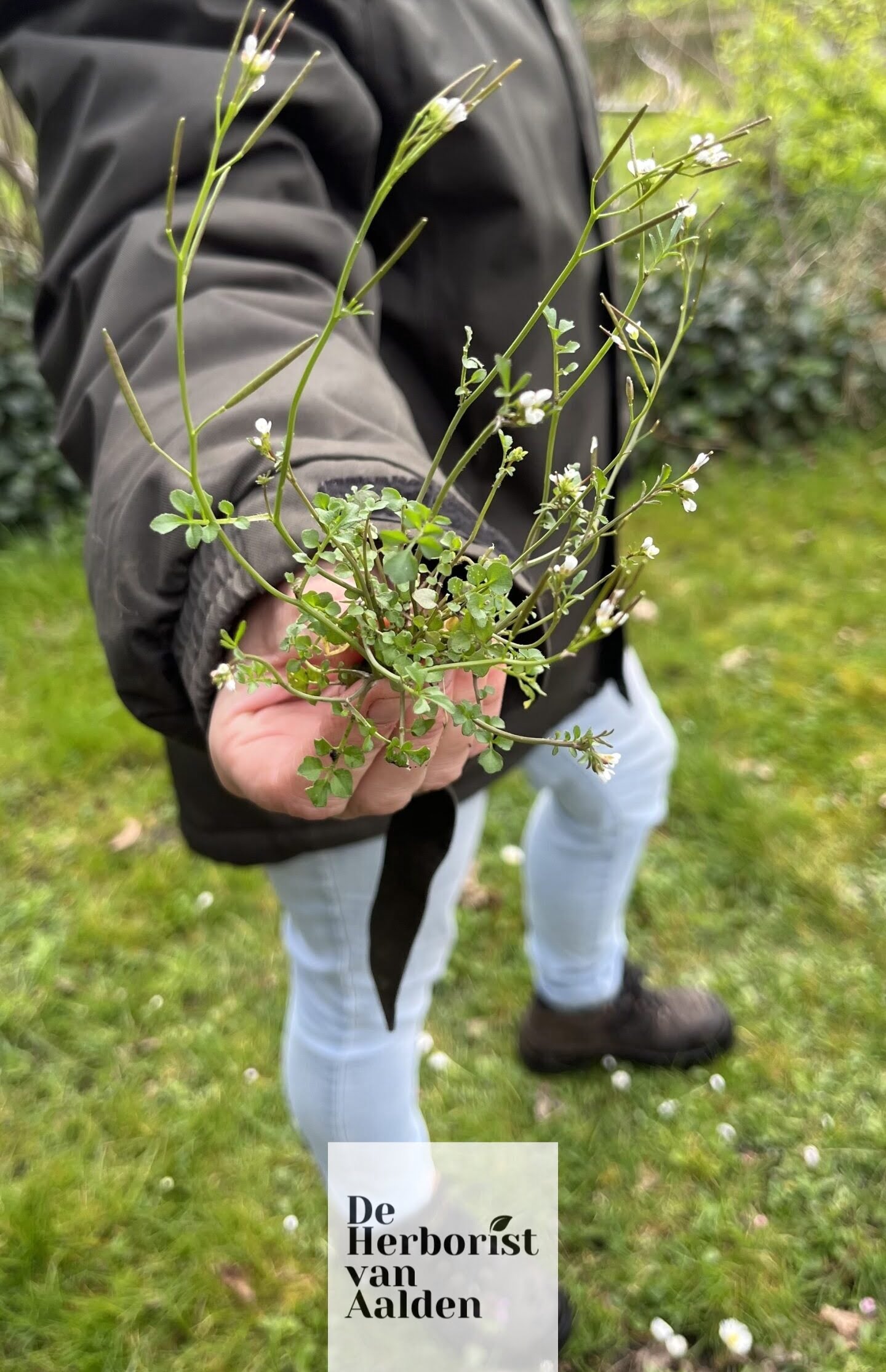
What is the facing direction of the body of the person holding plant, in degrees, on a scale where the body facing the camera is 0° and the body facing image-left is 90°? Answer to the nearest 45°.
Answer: approximately 315°
